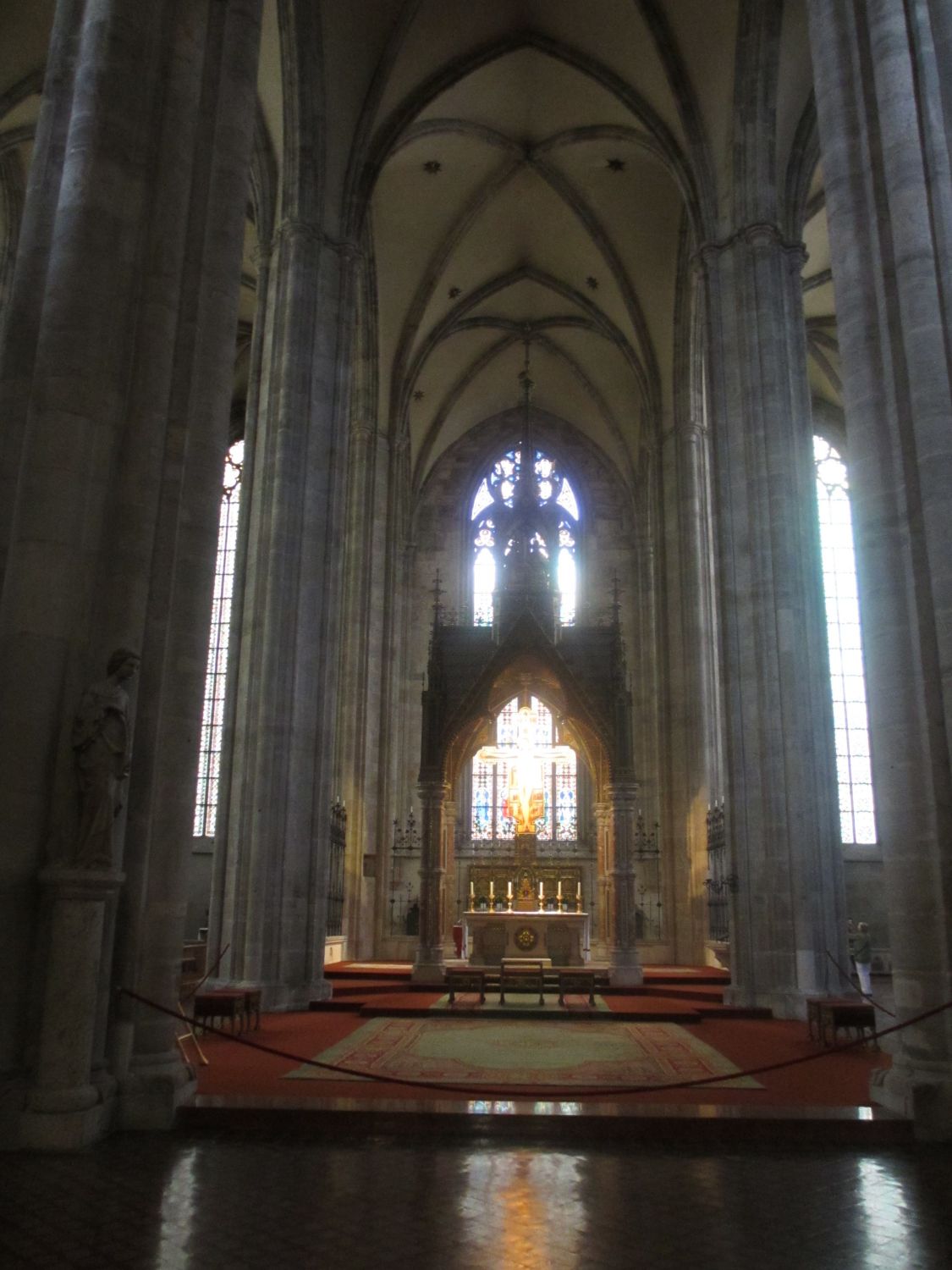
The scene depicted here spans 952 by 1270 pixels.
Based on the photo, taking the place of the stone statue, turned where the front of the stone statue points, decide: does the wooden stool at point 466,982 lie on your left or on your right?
on your left

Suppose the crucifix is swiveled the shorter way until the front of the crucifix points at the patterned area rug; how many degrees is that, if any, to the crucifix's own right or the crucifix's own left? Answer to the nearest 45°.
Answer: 0° — it already faces it

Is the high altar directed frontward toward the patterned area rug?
yes

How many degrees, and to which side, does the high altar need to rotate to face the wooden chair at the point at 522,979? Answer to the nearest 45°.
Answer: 0° — it already faces it

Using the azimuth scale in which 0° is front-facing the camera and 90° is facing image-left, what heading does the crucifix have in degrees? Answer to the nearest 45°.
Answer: approximately 0°

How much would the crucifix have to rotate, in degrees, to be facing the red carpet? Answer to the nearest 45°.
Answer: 0° — it already faces it

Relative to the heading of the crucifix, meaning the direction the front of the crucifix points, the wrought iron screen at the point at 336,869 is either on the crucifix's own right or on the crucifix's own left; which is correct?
on the crucifix's own right

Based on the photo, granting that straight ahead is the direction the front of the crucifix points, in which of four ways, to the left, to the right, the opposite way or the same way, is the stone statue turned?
to the left

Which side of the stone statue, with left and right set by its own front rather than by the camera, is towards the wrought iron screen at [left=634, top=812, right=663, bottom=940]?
left

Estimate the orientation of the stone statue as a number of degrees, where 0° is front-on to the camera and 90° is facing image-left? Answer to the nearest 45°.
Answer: approximately 315°

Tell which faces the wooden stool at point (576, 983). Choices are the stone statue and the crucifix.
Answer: the crucifix
